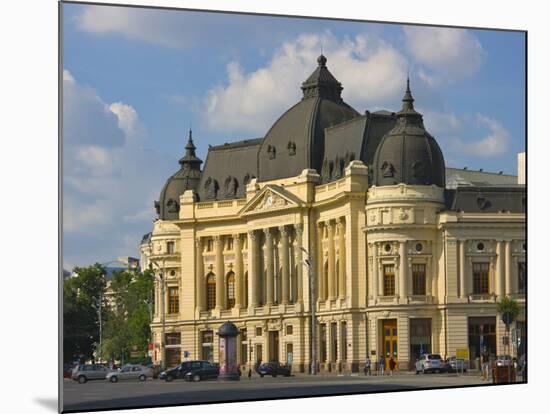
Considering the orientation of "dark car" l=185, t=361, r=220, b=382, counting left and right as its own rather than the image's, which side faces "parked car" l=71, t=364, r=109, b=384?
front

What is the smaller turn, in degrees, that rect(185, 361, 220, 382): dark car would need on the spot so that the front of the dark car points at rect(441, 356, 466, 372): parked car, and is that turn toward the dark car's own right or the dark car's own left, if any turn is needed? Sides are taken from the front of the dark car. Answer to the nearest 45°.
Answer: approximately 135° to the dark car's own left

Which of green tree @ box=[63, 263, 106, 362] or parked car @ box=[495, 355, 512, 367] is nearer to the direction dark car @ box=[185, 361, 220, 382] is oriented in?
the green tree

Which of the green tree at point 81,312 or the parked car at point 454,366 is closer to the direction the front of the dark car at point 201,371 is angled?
the green tree

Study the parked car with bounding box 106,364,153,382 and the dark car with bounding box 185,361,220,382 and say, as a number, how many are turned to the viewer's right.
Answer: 0

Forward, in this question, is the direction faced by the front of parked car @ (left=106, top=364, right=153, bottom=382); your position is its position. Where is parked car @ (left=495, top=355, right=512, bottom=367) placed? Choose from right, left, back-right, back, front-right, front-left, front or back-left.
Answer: back

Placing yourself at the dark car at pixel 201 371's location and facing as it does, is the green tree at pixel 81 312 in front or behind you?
in front

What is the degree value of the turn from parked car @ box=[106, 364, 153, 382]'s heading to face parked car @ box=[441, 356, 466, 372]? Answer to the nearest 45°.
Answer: approximately 180°

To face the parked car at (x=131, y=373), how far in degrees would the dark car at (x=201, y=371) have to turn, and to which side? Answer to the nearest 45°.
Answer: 0° — it already faces it

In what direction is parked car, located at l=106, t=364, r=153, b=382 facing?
to the viewer's left

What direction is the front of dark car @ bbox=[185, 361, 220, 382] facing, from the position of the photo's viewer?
facing the viewer and to the left of the viewer
